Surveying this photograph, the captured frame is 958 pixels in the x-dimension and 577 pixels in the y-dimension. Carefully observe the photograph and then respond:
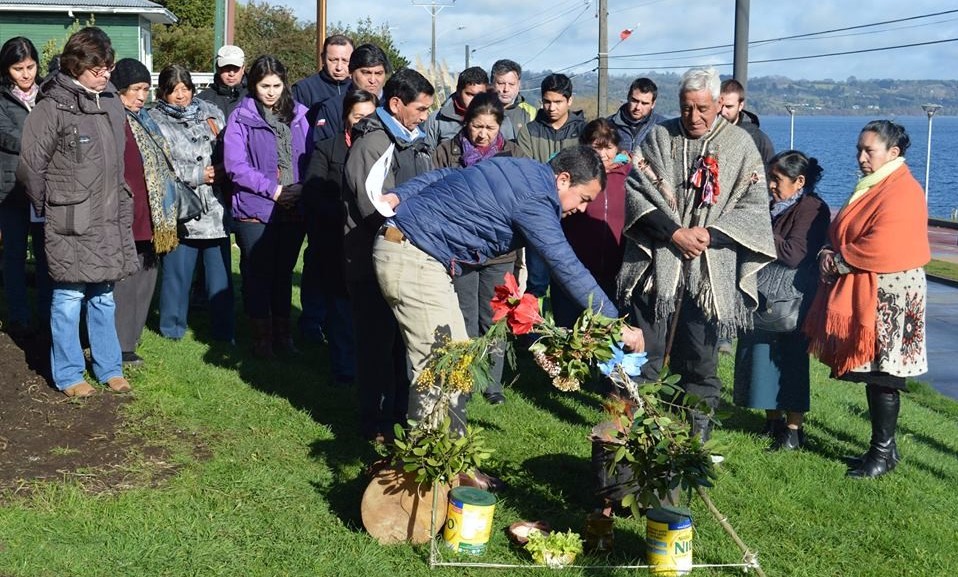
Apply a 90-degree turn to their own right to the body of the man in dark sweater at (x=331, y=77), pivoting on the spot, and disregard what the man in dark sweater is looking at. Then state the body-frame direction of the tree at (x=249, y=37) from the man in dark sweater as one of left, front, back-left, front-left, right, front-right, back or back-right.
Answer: back-right

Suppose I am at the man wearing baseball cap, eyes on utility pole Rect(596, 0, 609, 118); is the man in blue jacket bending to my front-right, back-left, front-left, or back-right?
back-right

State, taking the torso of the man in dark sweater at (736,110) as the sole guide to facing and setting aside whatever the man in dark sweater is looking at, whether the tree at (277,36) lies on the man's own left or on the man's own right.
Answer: on the man's own right

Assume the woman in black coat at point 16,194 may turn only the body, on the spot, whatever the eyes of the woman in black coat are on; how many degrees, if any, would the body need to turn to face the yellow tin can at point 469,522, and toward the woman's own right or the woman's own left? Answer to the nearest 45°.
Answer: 0° — they already face it

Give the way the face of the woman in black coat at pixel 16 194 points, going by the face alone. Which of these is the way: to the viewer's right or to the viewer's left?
to the viewer's right

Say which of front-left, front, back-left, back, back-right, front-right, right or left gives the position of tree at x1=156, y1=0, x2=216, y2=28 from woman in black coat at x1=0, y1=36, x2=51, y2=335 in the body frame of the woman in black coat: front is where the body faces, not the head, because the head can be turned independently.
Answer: back-left

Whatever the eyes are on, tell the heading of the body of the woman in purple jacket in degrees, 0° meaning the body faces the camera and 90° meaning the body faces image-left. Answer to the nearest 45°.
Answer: approximately 315°

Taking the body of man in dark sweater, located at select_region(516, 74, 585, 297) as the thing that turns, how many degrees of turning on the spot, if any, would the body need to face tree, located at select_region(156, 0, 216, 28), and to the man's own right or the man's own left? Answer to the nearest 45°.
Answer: approximately 135° to the man's own right

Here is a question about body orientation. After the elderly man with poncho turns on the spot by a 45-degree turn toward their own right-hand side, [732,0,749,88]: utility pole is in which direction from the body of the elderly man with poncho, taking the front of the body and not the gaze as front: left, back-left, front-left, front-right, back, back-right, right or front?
back-right

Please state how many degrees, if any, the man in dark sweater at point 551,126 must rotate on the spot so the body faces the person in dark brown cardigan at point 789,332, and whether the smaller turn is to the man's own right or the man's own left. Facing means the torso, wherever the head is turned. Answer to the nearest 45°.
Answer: approximately 45° to the man's own left

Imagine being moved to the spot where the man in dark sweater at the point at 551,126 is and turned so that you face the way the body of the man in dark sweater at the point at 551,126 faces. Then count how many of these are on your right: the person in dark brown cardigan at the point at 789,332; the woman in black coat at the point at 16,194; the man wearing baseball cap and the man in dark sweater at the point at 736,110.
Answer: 2

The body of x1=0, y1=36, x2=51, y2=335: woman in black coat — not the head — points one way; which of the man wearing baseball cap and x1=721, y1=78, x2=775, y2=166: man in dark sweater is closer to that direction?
the man in dark sweater
